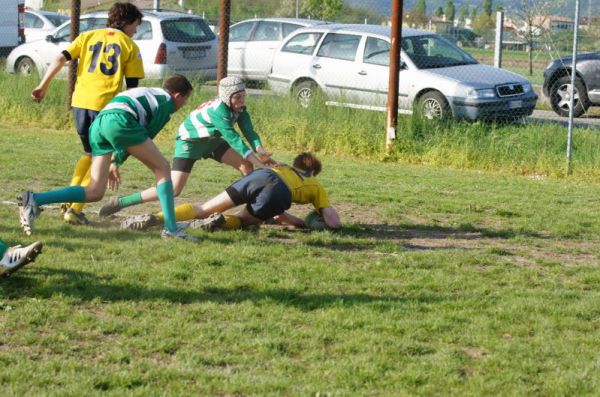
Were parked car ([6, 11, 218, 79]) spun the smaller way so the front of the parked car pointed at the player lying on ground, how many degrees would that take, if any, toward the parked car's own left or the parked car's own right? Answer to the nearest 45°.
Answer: approximately 135° to the parked car's own left

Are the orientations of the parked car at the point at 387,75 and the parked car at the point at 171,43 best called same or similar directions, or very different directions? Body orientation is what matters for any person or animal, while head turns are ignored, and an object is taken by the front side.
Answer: very different directions

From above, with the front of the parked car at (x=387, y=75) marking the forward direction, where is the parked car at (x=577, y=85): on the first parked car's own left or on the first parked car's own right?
on the first parked car's own left

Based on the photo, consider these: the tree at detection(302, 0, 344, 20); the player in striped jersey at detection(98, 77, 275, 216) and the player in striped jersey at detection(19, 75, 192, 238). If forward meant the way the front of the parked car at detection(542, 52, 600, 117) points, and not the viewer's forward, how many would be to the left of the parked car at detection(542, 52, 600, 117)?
2

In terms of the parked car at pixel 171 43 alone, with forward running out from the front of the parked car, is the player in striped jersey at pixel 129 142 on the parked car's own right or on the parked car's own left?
on the parked car's own left

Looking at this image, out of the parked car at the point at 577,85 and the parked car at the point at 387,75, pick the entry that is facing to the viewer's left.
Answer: the parked car at the point at 577,85

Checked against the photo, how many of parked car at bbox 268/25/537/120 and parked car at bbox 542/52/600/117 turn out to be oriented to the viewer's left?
1

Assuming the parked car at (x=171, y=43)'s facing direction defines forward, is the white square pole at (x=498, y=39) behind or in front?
behind

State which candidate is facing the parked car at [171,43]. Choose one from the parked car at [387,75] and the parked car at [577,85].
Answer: the parked car at [577,85]

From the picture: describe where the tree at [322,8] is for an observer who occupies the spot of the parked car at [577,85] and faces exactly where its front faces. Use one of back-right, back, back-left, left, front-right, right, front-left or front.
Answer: front-right

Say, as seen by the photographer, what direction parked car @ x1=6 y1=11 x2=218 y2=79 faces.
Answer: facing away from the viewer and to the left of the viewer

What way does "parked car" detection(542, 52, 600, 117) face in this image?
to the viewer's left

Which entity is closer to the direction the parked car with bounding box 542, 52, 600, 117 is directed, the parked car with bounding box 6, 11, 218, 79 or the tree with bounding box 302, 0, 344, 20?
the parked car
